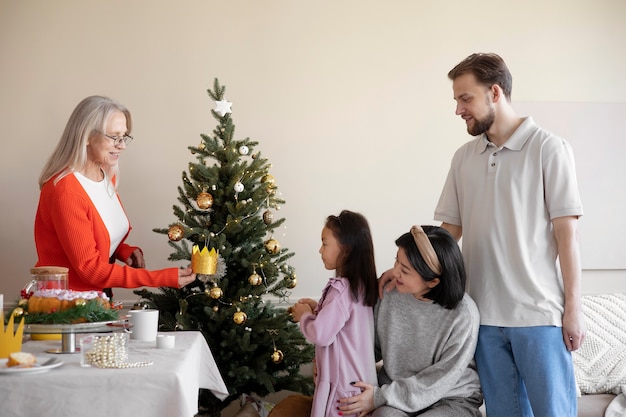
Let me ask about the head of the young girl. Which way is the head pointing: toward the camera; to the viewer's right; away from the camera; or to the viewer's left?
to the viewer's left

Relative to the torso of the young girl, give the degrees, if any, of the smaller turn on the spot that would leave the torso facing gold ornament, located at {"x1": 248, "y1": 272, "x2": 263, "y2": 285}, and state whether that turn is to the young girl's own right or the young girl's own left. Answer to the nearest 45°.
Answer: approximately 45° to the young girl's own right

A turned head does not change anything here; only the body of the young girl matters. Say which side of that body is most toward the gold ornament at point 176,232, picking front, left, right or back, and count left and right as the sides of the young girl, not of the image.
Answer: front

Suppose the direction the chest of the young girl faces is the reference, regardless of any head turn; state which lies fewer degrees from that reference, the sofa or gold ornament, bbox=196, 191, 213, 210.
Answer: the gold ornament

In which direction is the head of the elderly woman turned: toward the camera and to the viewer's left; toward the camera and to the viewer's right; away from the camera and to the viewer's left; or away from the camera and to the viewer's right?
toward the camera and to the viewer's right

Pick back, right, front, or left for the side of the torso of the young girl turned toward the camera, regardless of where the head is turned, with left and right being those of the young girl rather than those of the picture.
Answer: left

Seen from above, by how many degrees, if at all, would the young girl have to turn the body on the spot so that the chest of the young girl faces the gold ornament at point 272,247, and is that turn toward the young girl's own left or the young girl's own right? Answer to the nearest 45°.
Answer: approximately 45° to the young girl's own right

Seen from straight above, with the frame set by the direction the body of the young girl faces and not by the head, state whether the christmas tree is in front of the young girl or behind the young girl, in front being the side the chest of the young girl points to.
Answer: in front

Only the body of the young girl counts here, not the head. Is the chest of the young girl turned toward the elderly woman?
yes

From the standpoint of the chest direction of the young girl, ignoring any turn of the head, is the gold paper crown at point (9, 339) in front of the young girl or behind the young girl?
in front

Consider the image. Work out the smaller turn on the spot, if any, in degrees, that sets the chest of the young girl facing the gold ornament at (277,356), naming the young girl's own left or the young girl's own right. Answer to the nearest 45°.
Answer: approximately 45° to the young girl's own right
